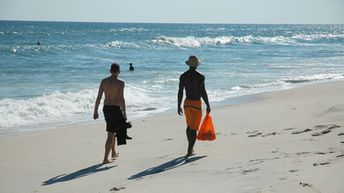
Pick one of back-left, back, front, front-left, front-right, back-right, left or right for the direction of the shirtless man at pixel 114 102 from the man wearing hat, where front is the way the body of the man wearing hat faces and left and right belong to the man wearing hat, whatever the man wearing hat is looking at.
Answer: left

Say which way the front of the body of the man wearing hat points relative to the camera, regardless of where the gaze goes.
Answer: away from the camera
